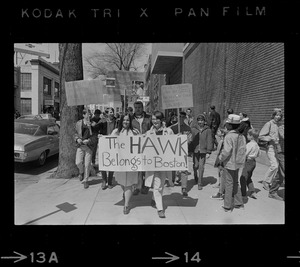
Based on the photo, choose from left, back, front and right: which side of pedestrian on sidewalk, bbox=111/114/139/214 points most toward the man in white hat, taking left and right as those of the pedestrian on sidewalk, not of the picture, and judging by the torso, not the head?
left

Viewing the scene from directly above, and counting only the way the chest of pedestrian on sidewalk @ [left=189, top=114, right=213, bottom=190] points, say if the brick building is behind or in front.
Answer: behind

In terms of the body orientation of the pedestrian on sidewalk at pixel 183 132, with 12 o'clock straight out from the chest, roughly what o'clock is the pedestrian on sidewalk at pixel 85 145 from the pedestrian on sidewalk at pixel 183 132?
the pedestrian on sidewalk at pixel 85 145 is roughly at 3 o'clock from the pedestrian on sidewalk at pixel 183 132.
